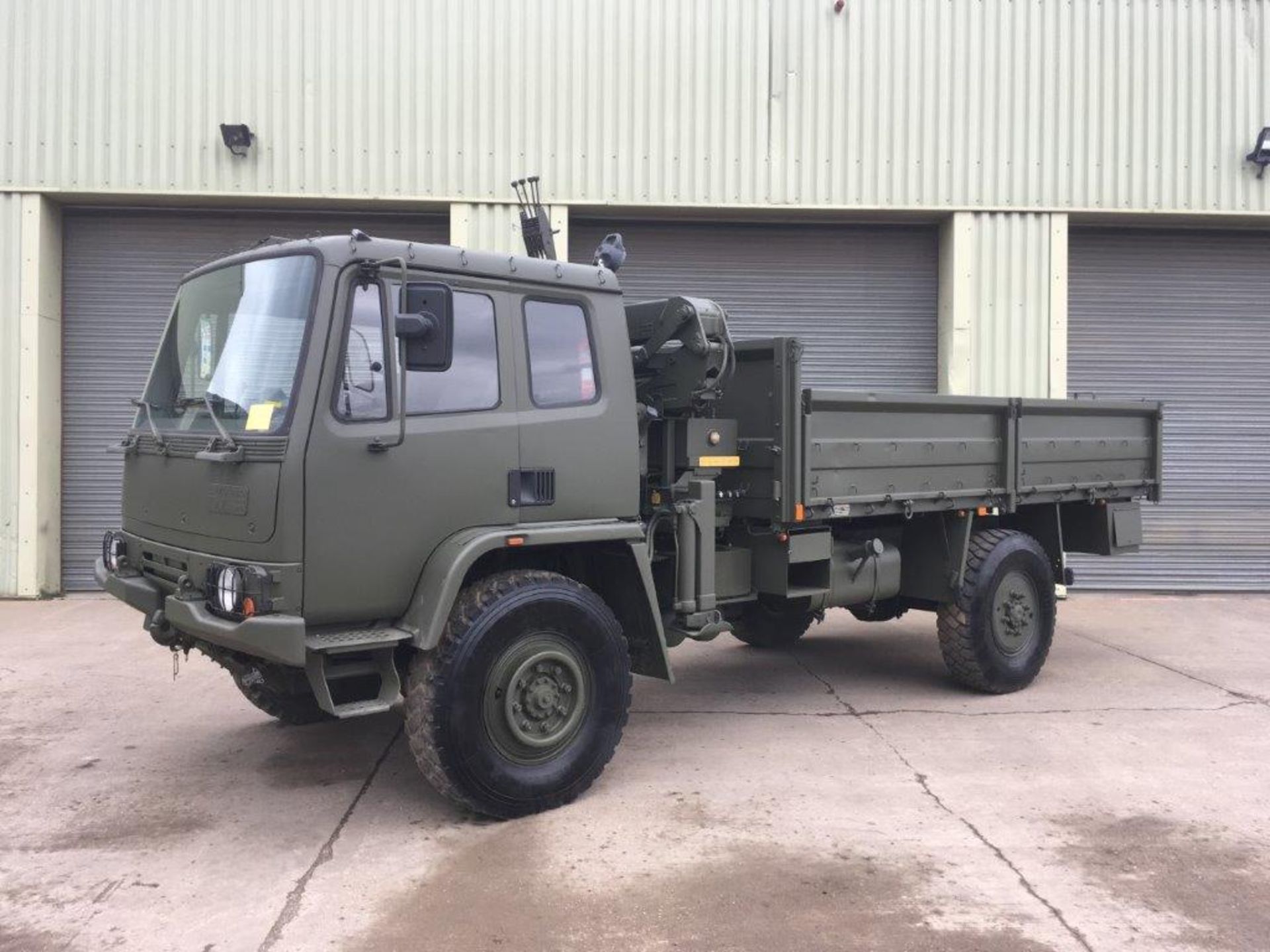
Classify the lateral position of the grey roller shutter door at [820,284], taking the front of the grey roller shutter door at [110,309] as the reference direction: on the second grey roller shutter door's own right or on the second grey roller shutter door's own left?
on the second grey roller shutter door's own left

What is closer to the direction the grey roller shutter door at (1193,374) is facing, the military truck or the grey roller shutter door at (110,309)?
the military truck

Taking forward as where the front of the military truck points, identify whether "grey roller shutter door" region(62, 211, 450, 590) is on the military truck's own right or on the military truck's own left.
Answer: on the military truck's own right

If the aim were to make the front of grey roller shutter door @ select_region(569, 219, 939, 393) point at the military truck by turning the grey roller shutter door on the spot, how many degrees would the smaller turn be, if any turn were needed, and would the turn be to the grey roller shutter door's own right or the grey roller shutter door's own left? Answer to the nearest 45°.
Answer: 0° — it already faces it

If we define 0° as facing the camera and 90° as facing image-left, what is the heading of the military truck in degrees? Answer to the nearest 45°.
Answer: approximately 45°

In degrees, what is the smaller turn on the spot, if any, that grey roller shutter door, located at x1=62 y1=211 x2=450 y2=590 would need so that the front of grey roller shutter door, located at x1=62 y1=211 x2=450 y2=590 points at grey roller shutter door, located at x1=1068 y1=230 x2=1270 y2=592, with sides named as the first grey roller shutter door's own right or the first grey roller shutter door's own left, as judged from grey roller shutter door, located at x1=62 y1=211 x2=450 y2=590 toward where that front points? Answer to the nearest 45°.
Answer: approximately 90° to the first grey roller shutter door's own left

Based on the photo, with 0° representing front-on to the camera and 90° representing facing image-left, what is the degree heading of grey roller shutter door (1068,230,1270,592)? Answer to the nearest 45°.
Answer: approximately 0°

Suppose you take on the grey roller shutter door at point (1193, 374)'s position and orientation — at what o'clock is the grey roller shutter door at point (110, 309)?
the grey roller shutter door at point (110, 309) is roughly at 2 o'clock from the grey roller shutter door at point (1193, 374).

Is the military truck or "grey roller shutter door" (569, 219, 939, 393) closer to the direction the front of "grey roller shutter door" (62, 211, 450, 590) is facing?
the military truck

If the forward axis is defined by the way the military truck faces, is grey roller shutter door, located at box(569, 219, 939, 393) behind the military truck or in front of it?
behind

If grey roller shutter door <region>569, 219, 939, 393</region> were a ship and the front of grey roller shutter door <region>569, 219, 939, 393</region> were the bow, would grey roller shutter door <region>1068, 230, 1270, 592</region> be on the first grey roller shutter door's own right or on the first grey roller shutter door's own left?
on the first grey roller shutter door's own left
